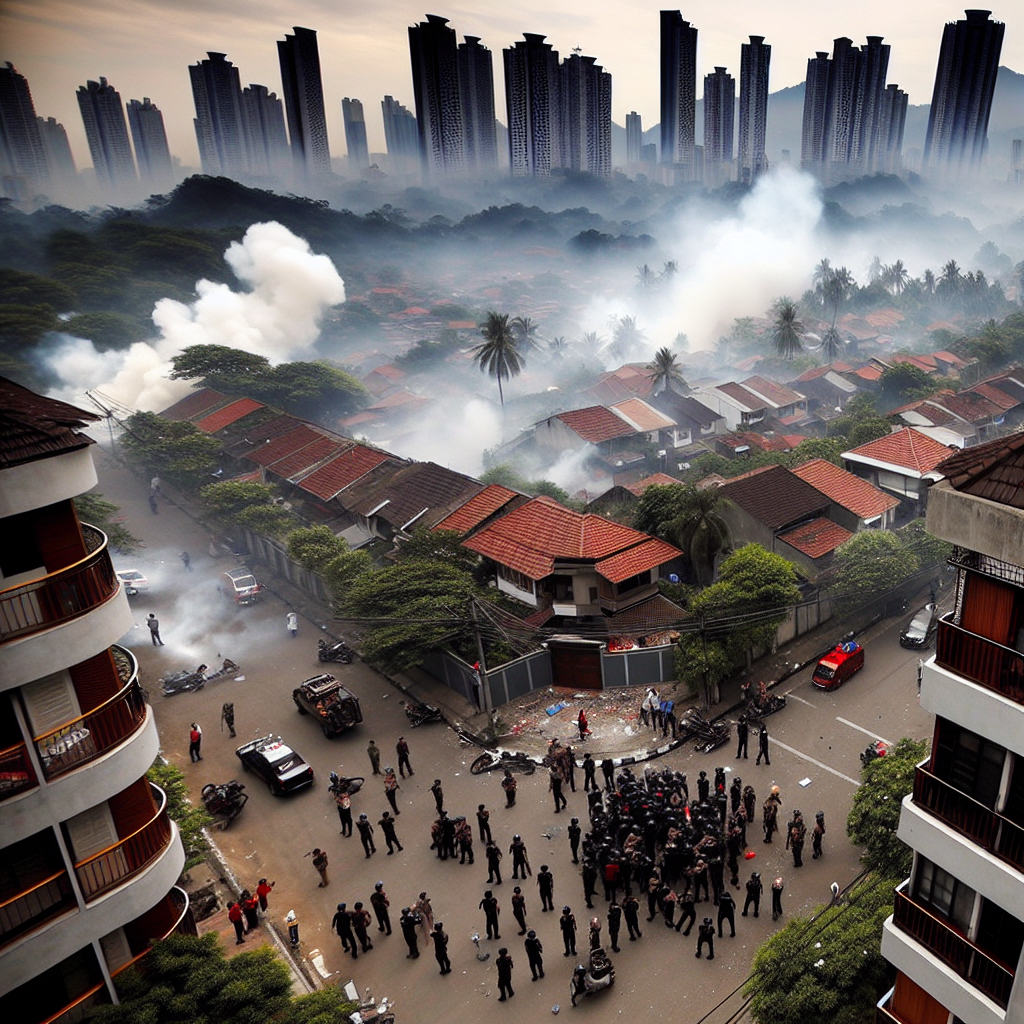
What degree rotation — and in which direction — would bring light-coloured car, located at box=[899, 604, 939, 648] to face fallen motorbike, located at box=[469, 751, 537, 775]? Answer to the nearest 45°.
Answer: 0° — it already faces it

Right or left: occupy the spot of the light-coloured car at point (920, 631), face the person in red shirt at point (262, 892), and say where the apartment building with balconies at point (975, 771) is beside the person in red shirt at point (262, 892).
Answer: left

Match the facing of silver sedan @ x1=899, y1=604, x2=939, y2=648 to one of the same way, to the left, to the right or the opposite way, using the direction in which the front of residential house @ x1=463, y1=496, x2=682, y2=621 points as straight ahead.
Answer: to the right

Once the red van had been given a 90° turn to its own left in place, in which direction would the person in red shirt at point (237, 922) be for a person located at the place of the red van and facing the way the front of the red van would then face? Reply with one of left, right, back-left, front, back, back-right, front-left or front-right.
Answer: right

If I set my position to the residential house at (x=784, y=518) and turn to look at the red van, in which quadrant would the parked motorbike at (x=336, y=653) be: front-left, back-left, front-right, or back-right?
front-right

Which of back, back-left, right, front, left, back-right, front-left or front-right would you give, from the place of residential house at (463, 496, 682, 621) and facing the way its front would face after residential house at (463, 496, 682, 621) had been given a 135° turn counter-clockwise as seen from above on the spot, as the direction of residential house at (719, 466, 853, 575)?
front

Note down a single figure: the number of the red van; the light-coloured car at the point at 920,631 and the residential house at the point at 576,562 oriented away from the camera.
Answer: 0

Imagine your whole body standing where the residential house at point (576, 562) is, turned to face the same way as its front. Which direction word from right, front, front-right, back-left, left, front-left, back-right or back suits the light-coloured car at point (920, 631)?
left

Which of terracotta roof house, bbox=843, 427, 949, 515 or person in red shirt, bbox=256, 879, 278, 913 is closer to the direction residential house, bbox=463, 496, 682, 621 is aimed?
the person in red shirt

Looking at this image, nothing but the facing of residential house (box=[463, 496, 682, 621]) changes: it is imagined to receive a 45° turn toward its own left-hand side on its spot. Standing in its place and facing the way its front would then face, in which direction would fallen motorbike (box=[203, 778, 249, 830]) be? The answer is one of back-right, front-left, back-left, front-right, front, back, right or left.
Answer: right

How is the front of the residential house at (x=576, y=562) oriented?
toward the camera

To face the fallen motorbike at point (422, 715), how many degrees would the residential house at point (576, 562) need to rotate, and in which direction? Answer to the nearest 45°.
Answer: approximately 45° to its right

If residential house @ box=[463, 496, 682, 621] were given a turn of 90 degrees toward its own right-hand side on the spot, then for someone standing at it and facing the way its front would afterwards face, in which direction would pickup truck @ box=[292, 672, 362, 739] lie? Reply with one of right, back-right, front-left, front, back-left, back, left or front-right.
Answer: front-left

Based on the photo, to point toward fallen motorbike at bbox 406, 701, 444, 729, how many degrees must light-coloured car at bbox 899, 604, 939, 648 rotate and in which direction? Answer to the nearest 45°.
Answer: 0° — it already faces it

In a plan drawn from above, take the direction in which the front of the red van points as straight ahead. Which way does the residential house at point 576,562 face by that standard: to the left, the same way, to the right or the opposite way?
to the left

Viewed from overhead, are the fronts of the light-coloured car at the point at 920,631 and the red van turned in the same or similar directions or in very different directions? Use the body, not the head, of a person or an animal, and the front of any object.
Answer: same or similar directions

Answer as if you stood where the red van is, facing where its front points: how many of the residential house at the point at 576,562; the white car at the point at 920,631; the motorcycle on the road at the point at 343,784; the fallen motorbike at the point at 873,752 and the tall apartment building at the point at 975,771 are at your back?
1

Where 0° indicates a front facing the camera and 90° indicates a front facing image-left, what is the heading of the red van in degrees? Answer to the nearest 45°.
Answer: approximately 45°

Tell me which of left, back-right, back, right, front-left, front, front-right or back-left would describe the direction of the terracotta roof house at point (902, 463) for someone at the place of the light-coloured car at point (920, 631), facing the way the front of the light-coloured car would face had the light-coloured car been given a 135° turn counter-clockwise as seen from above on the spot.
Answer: left

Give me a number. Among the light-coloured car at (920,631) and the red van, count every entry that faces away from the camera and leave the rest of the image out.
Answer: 0
